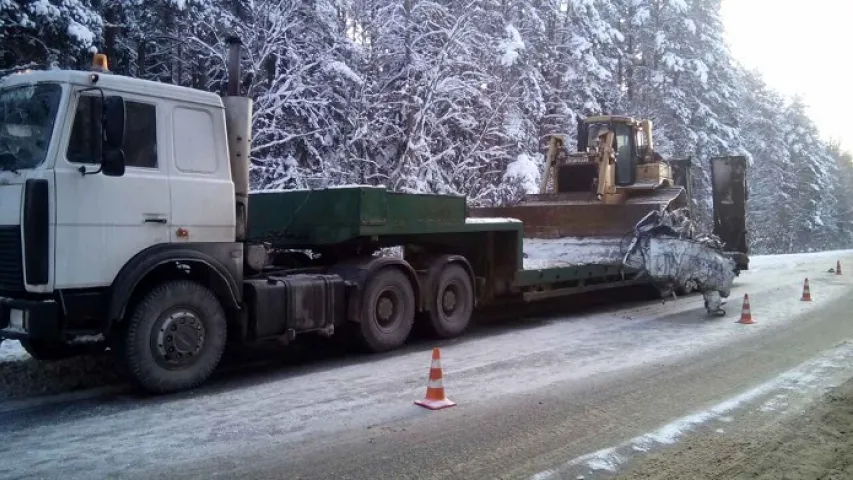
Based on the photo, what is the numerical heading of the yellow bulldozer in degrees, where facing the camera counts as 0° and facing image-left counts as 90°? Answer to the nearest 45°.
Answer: approximately 45°

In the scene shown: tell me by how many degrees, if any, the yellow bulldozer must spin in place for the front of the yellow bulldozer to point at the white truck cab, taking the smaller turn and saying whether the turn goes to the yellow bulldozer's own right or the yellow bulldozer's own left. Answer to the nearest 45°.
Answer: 0° — it already faces it

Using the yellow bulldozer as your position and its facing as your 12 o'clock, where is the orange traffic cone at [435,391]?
The orange traffic cone is roughly at 11 o'clock from the yellow bulldozer.

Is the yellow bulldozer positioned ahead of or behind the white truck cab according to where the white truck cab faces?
behind

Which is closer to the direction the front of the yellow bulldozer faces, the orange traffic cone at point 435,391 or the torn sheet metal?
the orange traffic cone

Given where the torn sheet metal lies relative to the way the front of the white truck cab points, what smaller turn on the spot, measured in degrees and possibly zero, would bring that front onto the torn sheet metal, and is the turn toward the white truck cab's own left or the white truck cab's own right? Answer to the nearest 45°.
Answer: approximately 135° to the white truck cab's own left

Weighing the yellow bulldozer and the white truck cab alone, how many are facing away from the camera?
0

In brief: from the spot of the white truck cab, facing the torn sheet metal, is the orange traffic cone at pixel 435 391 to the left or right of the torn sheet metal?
right

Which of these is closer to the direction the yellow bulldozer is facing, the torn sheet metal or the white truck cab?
the white truck cab

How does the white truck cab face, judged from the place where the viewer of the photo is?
facing the viewer and to the left of the viewer
